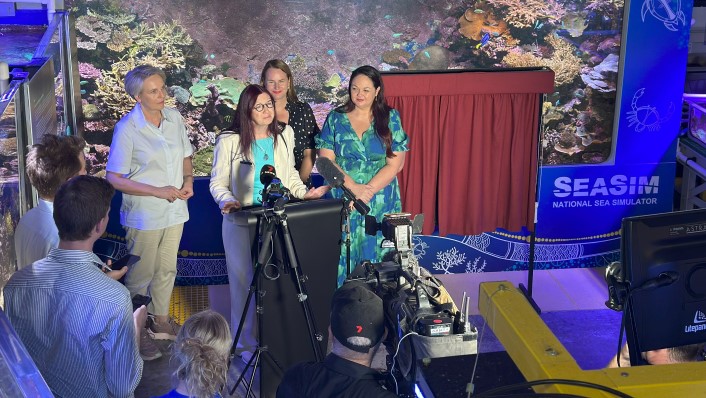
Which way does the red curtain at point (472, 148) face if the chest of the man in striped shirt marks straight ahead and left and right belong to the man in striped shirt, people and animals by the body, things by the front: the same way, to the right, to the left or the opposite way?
the opposite way

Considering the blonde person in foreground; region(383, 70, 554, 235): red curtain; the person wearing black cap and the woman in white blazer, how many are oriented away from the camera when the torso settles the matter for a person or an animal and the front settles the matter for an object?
2

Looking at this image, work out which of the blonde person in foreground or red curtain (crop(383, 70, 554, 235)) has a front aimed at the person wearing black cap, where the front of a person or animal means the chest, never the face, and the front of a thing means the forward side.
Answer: the red curtain

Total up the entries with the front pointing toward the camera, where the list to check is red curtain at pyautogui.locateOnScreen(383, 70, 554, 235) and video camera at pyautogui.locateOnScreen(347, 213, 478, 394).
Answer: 1

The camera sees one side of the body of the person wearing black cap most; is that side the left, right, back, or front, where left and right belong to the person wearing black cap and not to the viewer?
back

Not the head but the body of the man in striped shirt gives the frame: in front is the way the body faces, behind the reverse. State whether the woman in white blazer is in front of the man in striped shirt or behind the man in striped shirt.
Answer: in front

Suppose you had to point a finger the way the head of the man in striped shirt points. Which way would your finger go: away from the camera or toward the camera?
away from the camera

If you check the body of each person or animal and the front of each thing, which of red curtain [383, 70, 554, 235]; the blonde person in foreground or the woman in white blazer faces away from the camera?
the blonde person in foreground

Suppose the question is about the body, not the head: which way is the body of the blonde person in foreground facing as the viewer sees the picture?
away from the camera

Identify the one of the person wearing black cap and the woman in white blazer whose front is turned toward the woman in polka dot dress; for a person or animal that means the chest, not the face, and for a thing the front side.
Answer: the person wearing black cap

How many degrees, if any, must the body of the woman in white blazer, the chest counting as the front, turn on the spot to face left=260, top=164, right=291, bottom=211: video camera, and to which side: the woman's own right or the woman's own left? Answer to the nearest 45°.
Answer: approximately 45° to the woman's own right

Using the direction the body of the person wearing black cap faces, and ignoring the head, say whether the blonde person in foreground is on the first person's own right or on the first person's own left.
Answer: on the first person's own left

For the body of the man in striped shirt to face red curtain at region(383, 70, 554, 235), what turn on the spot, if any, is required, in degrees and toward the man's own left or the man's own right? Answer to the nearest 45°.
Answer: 0° — they already face it

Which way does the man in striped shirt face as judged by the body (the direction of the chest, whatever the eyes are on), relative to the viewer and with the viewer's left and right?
facing away from the viewer and to the right of the viewer
